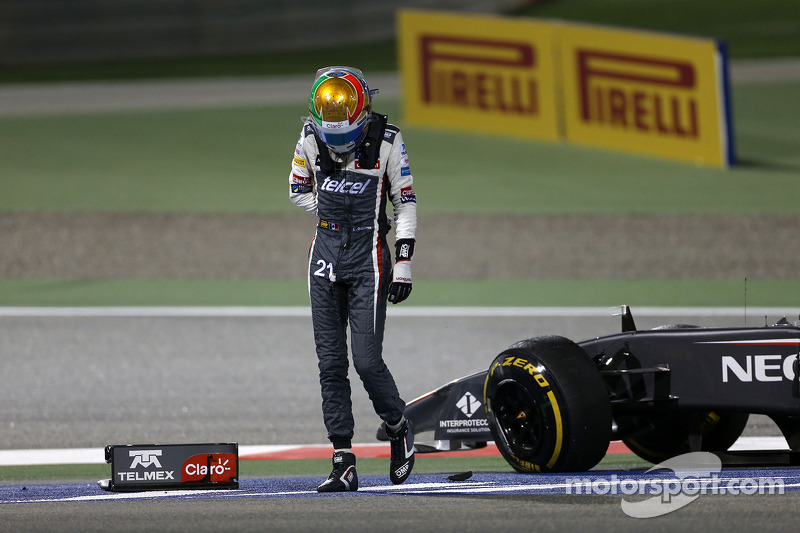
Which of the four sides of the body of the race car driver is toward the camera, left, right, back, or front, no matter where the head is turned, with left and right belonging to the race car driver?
front

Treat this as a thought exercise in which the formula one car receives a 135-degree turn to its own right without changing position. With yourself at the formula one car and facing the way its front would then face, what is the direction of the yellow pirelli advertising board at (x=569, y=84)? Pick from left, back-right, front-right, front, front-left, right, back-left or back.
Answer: left

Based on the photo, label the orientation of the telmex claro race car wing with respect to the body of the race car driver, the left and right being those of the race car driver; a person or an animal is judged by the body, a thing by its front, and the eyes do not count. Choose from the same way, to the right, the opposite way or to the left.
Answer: the same way

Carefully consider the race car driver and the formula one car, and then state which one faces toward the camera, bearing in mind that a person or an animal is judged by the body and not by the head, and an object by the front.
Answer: the race car driver

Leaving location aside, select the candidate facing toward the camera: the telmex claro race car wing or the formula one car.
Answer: the telmex claro race car wing

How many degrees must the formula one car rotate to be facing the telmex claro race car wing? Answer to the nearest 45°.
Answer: approximately 45° to its left

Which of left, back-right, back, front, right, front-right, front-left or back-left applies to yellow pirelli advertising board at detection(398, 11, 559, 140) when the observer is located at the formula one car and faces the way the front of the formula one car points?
front-right

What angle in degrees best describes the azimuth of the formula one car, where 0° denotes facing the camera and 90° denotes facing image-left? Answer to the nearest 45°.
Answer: approximately 135°

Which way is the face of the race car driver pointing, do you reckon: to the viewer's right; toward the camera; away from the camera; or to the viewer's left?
toward the camera

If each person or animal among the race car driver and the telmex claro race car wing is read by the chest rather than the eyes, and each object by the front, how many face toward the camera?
2

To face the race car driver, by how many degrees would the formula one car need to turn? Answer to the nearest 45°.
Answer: approximately 45° to its left
